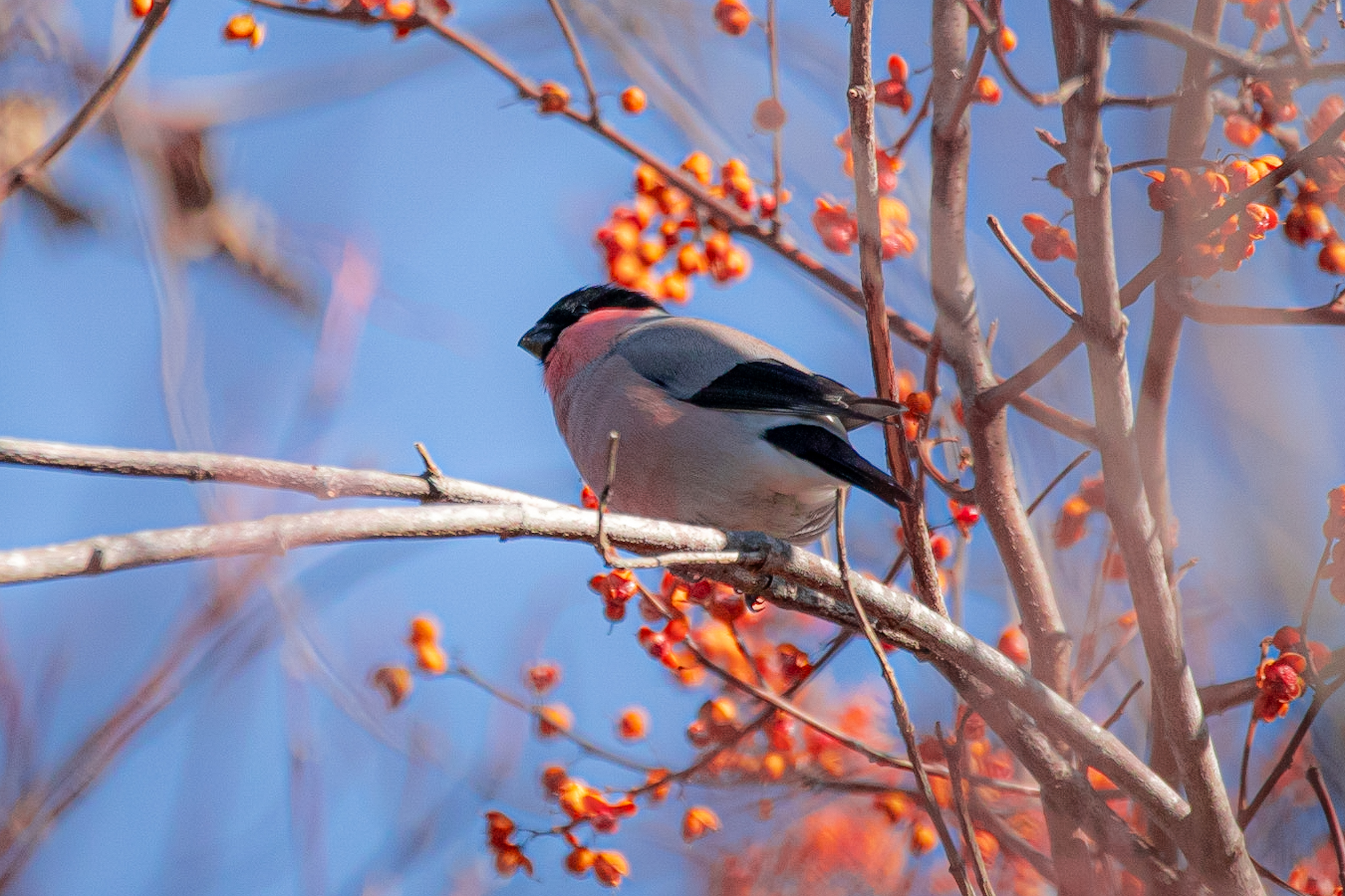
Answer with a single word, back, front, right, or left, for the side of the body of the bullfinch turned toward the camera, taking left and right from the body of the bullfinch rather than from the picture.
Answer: left

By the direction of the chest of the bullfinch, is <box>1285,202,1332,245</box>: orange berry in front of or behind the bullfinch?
behind

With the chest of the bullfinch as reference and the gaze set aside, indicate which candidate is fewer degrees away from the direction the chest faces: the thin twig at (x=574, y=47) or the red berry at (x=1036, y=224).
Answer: the thin twig

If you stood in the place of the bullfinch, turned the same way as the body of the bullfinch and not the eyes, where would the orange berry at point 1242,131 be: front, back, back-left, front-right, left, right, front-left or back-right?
back-left
